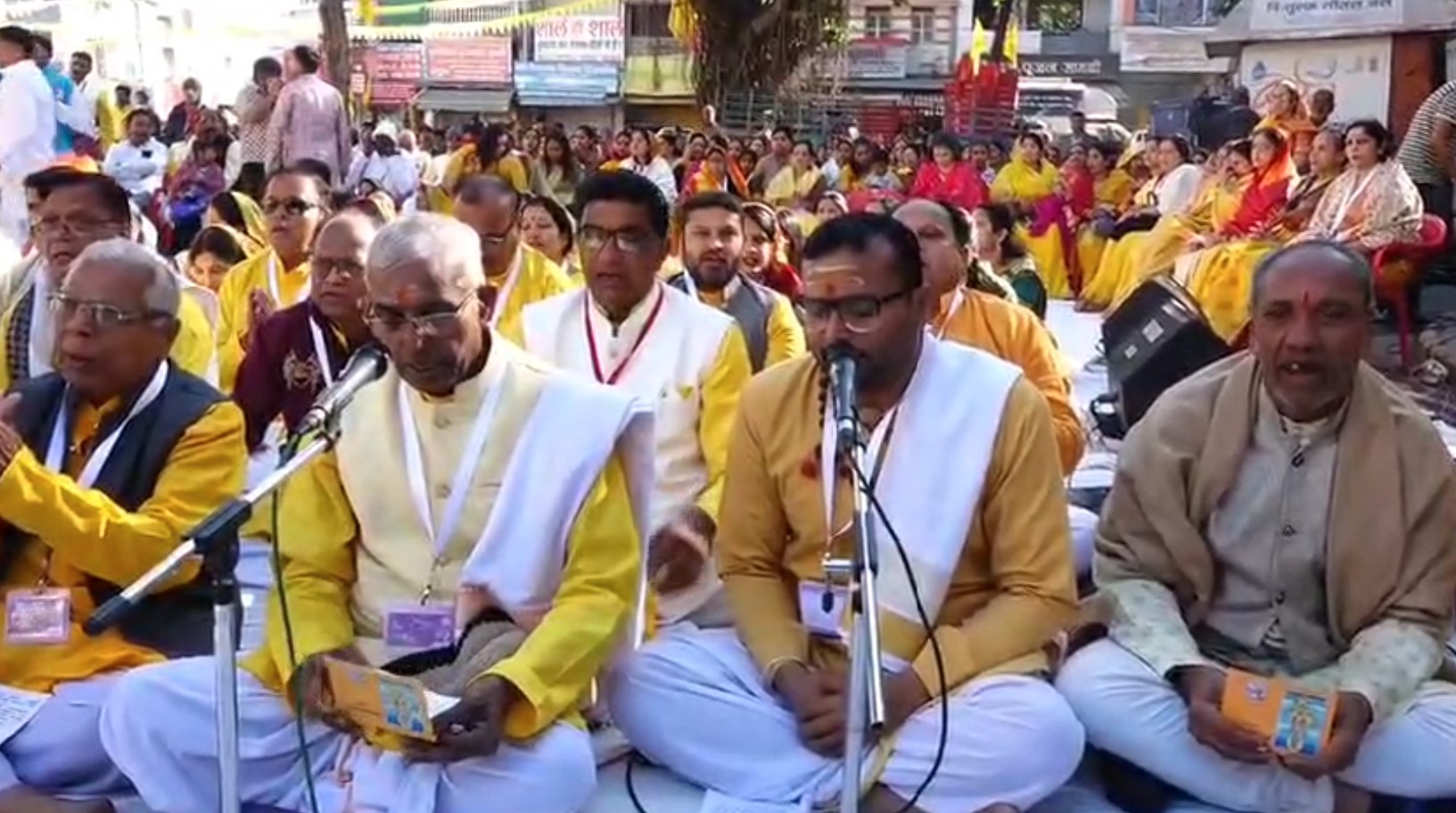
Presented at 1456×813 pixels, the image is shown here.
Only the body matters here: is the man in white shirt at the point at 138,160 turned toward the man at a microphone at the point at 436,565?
yes

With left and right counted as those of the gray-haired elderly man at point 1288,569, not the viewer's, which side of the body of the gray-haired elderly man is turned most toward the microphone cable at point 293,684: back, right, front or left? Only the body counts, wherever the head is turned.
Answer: right

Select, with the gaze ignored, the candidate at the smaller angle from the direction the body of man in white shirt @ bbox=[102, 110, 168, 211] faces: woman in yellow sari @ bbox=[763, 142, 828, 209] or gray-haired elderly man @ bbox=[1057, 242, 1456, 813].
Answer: the gray-haired elderly man

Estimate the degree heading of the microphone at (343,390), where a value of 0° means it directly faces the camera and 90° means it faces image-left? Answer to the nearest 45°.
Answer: approximately 225°

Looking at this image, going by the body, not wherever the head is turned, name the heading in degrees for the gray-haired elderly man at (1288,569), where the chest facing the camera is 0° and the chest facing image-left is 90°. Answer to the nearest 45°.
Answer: approximately 0°

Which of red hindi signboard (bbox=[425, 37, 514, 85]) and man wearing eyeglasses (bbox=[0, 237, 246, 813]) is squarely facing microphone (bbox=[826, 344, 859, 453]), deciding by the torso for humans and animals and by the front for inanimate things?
the red hindi signboard

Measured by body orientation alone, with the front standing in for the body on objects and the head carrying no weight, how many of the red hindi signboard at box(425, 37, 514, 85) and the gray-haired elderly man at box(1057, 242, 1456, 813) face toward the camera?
2

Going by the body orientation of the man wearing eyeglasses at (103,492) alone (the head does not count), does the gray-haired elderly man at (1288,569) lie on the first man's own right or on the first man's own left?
on the first man's own left

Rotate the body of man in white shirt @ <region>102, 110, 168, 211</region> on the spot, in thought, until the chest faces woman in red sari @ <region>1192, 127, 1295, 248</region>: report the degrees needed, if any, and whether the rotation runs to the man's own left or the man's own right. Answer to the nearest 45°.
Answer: approximately 45° to the man's own left

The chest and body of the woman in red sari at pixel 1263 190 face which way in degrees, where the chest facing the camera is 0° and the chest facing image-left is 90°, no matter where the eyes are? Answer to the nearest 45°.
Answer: approximately 45°
